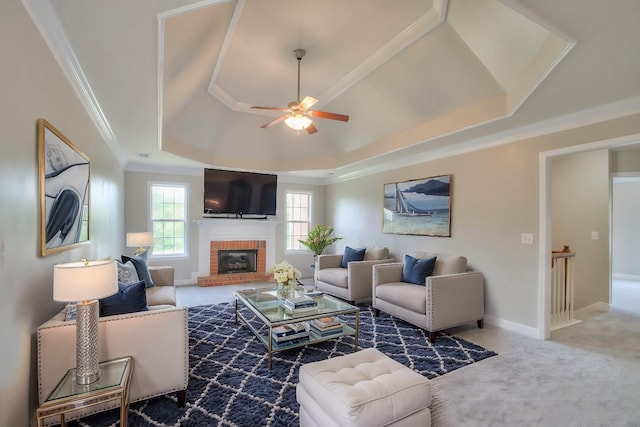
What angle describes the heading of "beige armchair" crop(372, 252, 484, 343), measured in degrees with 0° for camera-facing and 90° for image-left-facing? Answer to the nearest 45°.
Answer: approximately 45°

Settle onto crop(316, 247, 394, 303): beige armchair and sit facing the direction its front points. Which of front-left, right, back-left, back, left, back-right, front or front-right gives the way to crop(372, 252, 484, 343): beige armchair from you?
left

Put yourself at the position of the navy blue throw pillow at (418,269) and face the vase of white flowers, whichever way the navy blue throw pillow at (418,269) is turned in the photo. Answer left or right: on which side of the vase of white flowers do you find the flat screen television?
right

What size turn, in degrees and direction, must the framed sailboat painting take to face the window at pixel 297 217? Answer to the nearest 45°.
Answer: approximately 90° to its right

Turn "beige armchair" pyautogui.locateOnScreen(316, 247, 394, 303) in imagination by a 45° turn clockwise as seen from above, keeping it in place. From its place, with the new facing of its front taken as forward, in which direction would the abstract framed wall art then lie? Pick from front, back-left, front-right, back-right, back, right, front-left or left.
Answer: front-left

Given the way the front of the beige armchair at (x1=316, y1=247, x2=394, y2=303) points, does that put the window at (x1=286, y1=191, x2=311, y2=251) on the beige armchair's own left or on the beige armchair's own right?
on the beige armchair's own right

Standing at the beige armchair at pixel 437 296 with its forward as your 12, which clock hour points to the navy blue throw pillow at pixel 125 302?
The navy blue throw pillow is roughly at 12 o'clock from the beige armchair.

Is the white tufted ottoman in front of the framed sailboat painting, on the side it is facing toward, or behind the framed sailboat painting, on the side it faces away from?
in front

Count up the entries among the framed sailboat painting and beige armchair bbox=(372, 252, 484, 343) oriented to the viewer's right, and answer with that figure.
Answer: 0

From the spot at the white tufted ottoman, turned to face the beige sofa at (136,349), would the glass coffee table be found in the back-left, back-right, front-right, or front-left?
front-right

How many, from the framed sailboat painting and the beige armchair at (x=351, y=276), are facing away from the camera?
0

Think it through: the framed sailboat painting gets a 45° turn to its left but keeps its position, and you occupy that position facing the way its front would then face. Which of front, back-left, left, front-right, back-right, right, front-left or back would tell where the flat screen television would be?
right

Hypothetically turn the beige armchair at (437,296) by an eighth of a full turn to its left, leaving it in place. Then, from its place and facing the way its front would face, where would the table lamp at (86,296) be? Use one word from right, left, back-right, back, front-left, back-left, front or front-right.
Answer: front-right

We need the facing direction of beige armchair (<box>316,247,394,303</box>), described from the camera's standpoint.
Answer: facing the viewer and to the left of the viewer

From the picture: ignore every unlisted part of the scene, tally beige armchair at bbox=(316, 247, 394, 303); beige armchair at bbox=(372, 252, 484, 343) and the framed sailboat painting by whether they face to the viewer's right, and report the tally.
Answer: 0
